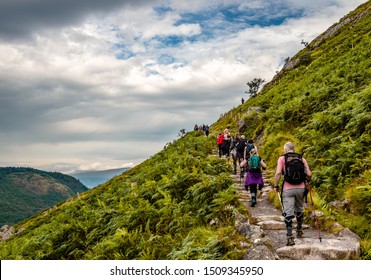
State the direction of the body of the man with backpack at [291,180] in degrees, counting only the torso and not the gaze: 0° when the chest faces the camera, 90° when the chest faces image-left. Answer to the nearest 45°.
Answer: approximately 180°

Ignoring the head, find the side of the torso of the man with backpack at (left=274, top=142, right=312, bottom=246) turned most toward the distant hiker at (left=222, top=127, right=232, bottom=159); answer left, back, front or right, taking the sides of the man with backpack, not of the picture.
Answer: front
